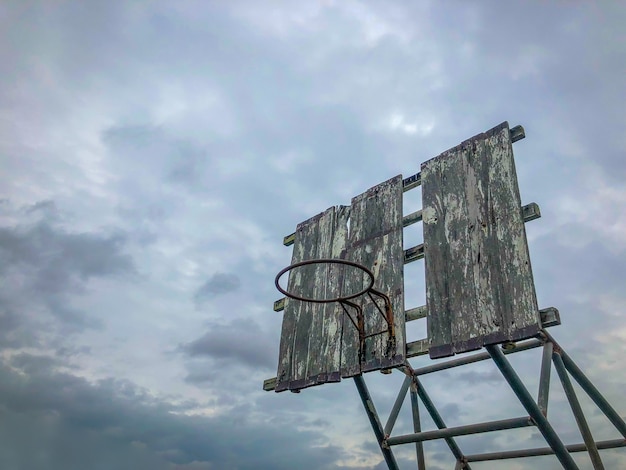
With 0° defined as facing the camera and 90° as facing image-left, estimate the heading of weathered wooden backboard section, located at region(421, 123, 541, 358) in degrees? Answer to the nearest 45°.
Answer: approximately 45°
